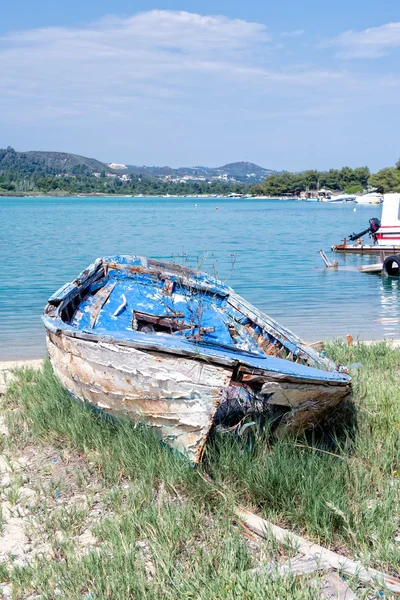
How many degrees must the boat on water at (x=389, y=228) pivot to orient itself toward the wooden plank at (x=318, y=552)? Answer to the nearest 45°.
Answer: approximately 90° to its right

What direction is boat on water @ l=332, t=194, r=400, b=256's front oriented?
to the viewer's right

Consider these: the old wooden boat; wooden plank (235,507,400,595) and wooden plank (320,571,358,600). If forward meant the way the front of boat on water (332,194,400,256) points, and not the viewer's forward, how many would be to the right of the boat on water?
3

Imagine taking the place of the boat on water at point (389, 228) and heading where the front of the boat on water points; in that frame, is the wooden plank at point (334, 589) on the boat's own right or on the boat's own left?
on the boat's own right
